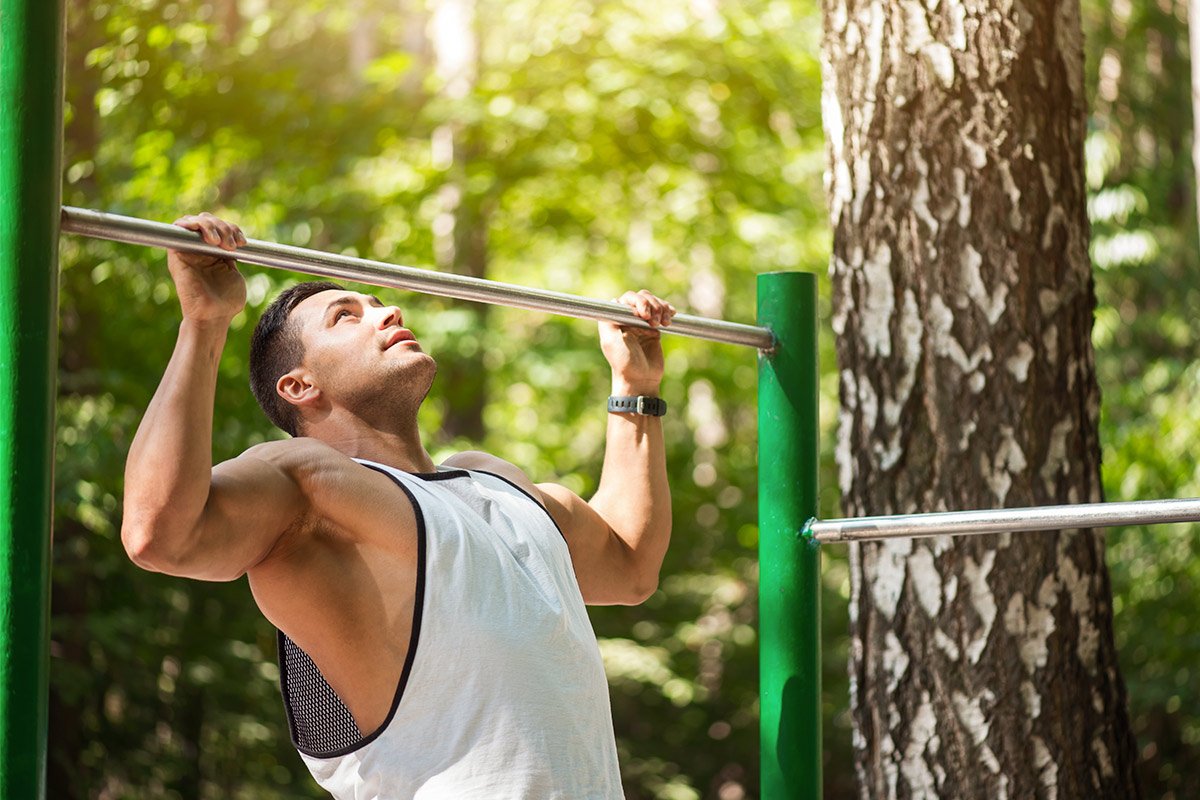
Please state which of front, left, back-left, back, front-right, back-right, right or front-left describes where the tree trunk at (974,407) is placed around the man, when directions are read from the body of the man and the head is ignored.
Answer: left

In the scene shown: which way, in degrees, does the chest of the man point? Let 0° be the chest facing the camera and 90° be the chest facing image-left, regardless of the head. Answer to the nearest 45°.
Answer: approximately 315°

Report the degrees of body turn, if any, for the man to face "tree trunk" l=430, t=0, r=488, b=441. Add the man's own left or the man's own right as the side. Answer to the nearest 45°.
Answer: approximately 135° to the man's own left
